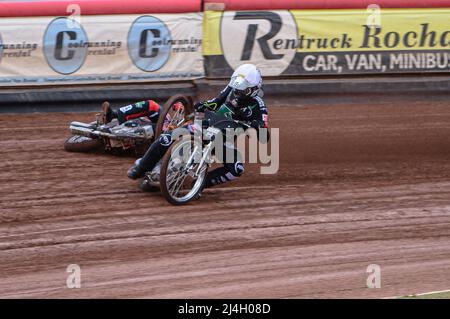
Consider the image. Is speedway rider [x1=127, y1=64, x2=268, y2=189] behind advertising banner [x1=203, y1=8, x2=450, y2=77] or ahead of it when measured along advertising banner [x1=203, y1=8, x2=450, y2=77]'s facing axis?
ahead

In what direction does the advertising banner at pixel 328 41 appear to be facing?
toward the camera

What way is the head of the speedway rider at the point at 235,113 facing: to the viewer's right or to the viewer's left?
to the viewer's left

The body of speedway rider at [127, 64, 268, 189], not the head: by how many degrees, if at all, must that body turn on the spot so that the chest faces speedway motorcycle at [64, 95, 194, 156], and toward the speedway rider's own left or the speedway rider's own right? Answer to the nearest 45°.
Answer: approximately 90° to the speedway rider's own right

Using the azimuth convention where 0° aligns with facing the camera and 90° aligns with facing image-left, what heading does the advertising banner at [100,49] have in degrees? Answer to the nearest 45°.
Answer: approximately 0°

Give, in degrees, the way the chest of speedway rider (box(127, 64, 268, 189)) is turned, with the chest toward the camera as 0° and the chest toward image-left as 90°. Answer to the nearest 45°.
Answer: approximately 45°

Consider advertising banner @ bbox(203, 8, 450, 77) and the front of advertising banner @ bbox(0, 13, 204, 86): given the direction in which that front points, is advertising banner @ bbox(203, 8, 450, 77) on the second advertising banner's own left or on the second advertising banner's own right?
on the second advertising banner's own left

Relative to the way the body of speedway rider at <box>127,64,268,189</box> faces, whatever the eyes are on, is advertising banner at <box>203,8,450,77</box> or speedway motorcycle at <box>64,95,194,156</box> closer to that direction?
the speedway motorcycle

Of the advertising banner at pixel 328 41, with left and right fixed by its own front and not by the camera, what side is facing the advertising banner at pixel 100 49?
right

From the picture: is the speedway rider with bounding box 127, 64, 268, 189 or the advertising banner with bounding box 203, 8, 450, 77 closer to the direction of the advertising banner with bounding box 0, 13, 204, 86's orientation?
the speedway rider
